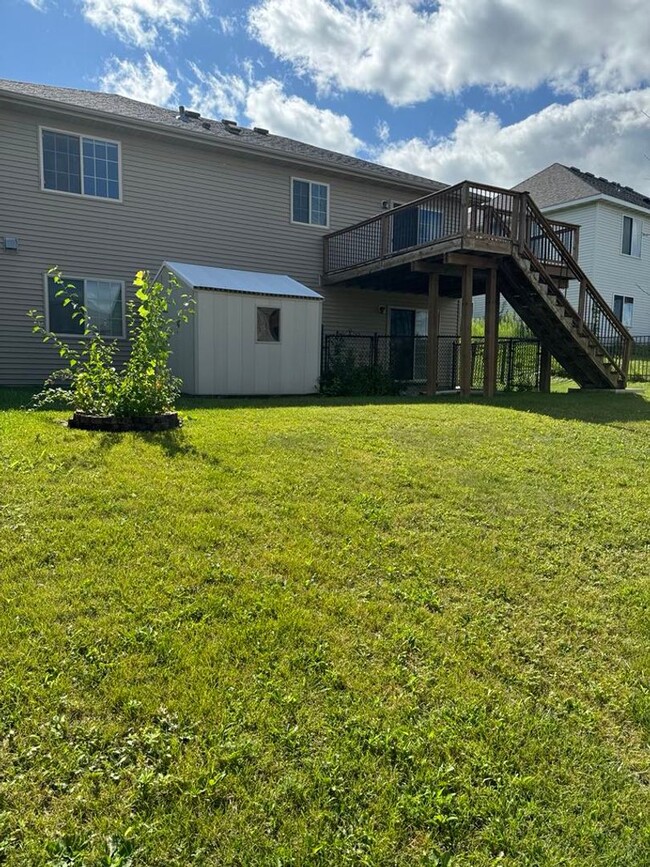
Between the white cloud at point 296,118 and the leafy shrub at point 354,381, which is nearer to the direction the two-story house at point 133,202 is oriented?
the white cloud

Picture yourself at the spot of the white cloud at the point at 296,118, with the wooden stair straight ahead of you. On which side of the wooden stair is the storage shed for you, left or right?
right

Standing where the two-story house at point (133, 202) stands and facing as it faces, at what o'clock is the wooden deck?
The wooden deck is roughly at 5 o'clock from the two-story house.

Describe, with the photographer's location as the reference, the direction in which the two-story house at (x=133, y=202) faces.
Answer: facing away from the viewer and to the left of the viewer

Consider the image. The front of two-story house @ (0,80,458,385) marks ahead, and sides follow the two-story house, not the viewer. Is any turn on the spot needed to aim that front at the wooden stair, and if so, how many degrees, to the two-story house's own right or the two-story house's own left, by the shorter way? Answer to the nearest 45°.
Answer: approximately 135° to the two-story house's own right

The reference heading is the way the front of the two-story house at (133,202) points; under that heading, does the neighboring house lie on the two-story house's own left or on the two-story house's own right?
on the two-story house's own right

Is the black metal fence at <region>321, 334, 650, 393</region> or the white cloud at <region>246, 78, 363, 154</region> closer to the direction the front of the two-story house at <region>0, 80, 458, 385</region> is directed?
the white cloud

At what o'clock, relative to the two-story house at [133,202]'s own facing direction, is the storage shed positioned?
The storage shed is roughly at 6 o'clock from the two-story house.
